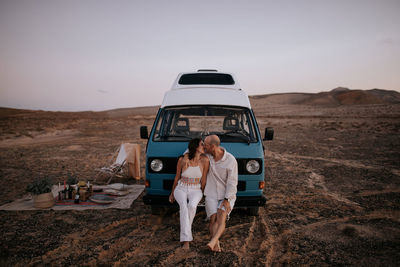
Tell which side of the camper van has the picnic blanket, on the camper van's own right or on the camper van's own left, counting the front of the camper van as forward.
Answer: on the camper van's own right

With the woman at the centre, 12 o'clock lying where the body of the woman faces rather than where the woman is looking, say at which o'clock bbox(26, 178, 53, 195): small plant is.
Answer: The small plant is roughly at 4 o'clock from the woman.

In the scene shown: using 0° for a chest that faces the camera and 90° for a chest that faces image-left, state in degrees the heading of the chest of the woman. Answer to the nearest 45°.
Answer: approximately 0°

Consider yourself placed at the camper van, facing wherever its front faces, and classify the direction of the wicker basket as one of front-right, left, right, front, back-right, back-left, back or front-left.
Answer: right

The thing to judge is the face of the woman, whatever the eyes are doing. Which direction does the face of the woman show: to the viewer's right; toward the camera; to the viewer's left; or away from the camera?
to the viewer's right

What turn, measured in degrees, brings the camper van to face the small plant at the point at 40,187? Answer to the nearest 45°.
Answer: approximately 90° to its right
